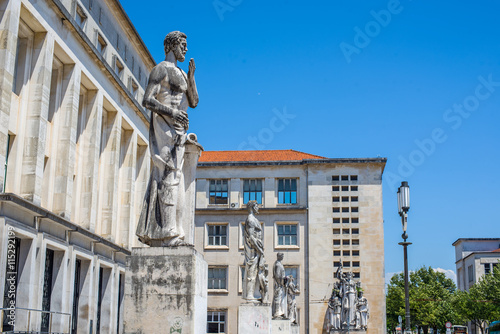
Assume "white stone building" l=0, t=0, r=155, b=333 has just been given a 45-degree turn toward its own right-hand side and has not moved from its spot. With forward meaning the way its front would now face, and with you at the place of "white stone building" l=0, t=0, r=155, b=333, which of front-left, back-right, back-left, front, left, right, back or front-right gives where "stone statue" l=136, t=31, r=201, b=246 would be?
front

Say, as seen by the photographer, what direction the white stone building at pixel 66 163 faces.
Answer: facing the viewer and to the right of the viewer

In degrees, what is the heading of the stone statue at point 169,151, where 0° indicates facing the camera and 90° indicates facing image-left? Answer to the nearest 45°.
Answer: approximately 315°
